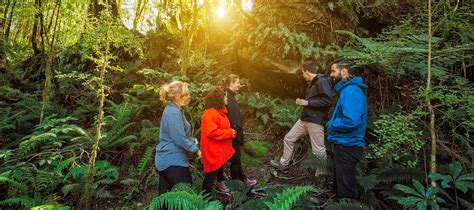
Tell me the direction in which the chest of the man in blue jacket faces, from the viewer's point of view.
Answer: to the viewer's left

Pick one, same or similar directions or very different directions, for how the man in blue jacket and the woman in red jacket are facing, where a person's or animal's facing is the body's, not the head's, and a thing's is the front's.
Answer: very different directions

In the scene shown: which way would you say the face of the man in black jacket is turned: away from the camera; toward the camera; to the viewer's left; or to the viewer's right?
to the viewer's left

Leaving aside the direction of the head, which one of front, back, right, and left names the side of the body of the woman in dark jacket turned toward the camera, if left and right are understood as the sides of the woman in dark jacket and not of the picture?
right

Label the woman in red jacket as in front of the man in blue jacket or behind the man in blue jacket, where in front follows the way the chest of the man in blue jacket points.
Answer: in front

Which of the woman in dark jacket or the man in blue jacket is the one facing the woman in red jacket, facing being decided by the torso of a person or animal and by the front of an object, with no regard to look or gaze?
the man in blue jacket

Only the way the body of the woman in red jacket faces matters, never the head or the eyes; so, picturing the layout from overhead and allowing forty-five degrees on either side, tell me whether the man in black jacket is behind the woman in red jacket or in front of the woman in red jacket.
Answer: in front

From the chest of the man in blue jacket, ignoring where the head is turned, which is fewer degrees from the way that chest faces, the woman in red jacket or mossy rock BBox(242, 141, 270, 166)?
the woman in red jacket

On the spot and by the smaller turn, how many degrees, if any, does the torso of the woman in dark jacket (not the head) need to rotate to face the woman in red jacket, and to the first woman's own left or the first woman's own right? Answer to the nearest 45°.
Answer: approximately 135° to the first woman's own right

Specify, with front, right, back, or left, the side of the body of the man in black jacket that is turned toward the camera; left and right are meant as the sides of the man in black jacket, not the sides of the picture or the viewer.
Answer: left

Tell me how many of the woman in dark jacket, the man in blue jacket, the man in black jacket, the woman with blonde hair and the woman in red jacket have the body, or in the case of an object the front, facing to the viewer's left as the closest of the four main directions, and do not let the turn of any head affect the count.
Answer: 2

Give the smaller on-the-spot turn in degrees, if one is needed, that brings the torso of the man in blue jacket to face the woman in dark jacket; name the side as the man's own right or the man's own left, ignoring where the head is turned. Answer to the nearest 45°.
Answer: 0° — they already face them

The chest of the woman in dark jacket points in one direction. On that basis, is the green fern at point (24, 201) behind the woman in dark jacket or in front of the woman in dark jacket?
behind

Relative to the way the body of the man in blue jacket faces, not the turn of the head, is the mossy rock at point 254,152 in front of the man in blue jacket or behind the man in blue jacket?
in front

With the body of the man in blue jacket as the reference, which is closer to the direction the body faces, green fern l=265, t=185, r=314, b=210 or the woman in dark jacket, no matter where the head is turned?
the woman in dark jacket

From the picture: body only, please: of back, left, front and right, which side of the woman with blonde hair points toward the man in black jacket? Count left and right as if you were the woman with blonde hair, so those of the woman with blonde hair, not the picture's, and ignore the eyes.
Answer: front
